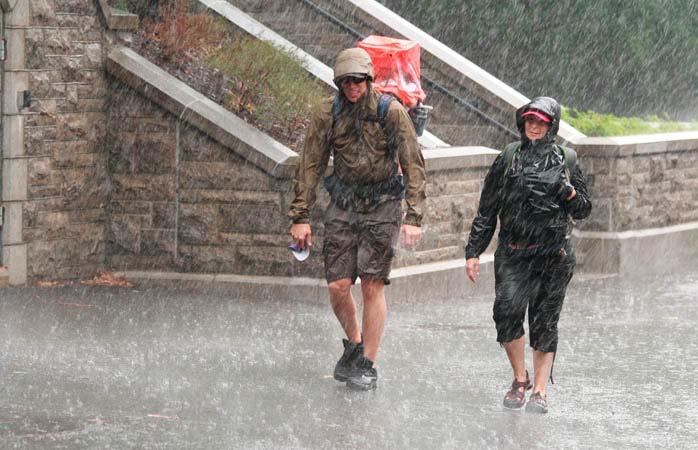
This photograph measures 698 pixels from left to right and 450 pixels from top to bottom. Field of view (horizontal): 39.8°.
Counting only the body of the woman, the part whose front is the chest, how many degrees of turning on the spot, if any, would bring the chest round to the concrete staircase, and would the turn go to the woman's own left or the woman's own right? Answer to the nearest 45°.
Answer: approximately 180°

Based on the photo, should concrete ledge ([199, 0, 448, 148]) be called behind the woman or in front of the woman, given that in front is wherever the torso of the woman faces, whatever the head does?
behind

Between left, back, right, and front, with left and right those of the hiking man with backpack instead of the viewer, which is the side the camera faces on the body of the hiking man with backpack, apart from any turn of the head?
front

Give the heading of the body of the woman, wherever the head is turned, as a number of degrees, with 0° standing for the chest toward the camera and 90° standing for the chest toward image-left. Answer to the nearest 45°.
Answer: approximately 0°

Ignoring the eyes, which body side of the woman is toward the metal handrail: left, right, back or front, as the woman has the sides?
back

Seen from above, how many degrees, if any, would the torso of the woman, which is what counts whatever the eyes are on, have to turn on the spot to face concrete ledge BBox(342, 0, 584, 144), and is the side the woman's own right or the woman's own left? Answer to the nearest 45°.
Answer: approximately 180°

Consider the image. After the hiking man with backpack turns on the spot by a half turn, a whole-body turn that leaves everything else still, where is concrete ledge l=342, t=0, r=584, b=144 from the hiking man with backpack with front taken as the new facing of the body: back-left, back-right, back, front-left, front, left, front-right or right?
front

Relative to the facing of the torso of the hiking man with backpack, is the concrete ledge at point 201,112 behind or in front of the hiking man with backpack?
behind

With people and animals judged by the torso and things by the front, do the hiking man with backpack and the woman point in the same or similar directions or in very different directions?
same or similar directions

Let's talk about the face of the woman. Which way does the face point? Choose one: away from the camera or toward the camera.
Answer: toward the camera

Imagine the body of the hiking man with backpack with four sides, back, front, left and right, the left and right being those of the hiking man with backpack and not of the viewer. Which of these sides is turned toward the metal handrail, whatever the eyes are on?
back

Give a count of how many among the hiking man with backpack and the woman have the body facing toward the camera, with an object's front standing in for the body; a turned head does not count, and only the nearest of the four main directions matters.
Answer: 2

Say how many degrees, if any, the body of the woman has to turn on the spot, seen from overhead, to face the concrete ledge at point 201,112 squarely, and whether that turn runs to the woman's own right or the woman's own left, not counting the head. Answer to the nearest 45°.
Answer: approximately 135° to the woman's own right

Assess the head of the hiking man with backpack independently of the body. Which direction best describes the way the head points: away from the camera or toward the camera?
toward the camera
